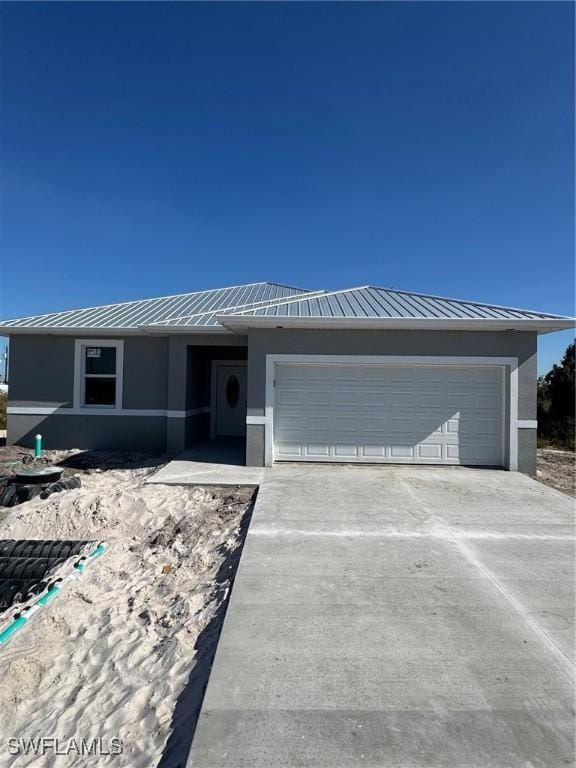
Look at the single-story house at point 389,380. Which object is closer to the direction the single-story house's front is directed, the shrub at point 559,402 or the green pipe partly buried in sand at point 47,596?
the green pipe partly buried in sand

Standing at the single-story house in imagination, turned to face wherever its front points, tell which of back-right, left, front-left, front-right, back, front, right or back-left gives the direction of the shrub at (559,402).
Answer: back-left

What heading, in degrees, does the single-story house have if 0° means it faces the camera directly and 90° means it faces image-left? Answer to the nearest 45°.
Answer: approximately 0°

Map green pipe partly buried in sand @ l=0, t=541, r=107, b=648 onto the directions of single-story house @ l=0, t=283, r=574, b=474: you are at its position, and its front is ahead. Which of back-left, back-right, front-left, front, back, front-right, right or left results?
front-right
